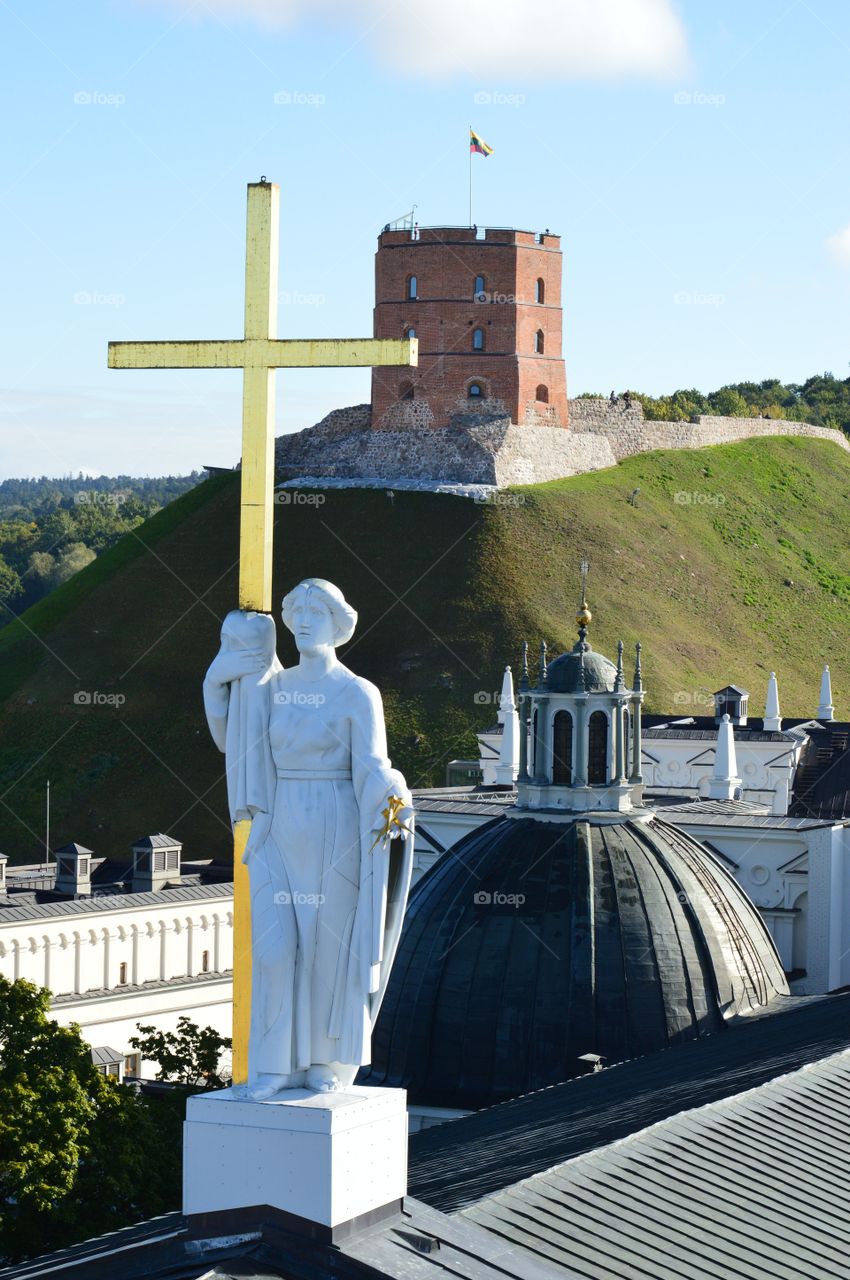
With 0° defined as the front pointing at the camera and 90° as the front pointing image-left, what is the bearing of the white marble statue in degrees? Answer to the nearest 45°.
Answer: approximately 45°

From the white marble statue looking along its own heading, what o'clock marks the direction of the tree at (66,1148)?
The tree is roughly at 4 o'clock from the white marble statue.

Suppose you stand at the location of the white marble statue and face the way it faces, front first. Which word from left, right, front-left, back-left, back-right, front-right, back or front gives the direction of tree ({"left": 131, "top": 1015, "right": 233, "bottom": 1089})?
back-right
